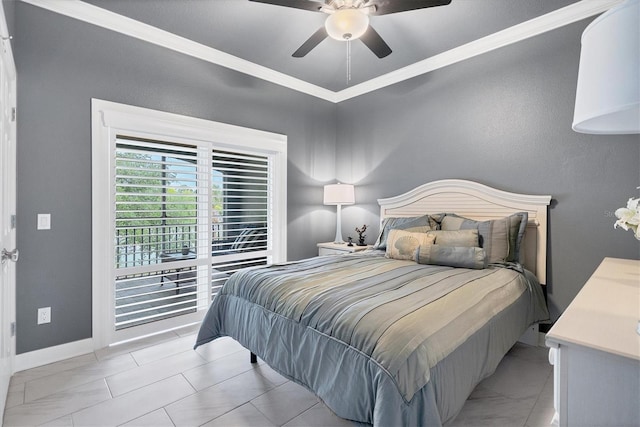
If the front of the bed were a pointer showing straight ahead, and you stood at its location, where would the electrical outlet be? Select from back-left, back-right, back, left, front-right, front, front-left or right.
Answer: front-right

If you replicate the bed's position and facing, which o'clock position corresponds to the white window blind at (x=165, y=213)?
The white window blind is roughly at 2 o'clock from the bed.

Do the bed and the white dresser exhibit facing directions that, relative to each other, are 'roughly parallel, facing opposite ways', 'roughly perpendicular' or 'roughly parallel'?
roughly perpendicular

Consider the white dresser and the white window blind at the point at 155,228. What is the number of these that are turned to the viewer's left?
1

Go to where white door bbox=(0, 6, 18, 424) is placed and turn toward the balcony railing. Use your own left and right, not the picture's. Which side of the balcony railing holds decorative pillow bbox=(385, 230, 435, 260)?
right

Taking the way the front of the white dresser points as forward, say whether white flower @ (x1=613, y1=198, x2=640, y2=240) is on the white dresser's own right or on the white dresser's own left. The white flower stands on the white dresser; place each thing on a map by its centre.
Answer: on the white dresser's own right

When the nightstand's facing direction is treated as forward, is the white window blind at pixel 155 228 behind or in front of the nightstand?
in front

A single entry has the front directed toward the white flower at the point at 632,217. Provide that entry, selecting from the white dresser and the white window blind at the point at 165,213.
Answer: the white window blind

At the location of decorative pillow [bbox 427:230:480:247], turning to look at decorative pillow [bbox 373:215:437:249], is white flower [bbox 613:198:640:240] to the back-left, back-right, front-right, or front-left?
back-left

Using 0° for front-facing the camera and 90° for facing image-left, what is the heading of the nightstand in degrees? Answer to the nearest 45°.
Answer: approximately 45°

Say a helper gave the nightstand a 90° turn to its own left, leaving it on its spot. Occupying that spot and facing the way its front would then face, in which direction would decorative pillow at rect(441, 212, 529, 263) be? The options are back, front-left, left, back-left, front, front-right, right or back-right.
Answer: front

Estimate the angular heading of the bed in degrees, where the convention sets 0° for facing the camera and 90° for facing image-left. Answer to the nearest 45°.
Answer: approximately 45°

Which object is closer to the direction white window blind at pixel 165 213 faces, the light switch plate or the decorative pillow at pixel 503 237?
the decorative pillow

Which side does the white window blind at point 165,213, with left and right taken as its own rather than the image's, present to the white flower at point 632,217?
front

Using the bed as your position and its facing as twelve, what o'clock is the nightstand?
The nightstand is roughly at 4 o'clock from the bed.

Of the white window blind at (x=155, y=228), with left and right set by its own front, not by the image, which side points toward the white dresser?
front

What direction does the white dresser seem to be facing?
to the viewer's left
